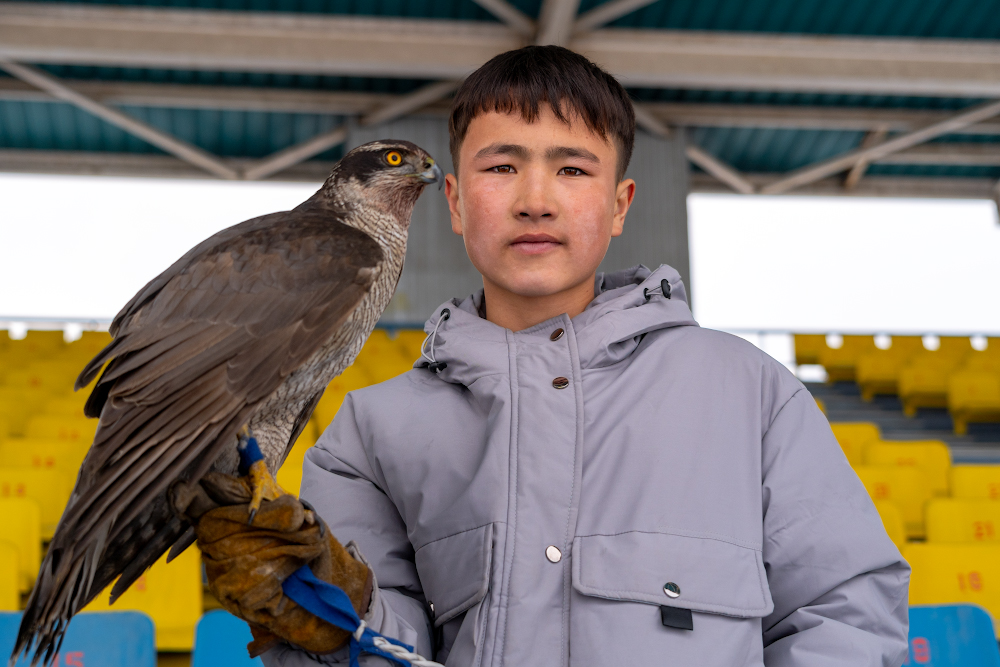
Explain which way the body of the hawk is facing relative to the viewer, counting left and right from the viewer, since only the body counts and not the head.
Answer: facing to the right of the viewer

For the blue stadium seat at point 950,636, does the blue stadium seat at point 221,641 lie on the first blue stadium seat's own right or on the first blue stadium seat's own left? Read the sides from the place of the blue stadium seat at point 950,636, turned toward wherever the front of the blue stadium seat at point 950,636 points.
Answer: on the first blue stadium seat's own right

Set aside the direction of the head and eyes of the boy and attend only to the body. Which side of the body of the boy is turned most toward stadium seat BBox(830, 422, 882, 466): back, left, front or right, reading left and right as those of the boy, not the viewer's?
back

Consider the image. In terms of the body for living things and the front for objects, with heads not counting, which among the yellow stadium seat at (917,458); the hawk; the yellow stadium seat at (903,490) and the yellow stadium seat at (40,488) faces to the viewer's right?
the hawk

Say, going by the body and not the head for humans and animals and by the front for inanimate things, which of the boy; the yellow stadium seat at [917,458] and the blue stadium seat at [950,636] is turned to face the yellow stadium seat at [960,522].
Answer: the yellow stadium seat at [917,458]

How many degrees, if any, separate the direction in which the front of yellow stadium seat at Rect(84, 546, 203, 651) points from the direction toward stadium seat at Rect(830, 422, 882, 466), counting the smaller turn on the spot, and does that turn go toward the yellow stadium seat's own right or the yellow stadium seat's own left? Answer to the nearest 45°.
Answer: approximately 90° to the yellow stadium seat's own left

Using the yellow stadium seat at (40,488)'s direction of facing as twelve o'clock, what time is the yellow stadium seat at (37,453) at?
the yellow stadium seat at (37,453) is roughly at 6 o'clock from the yellow stadium seat at (40,488).

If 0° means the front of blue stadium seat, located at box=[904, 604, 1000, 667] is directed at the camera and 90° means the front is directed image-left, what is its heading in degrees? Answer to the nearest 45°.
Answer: approximately 0°

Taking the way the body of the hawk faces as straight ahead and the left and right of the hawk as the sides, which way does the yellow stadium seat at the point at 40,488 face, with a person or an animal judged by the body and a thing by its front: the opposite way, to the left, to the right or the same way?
to the right
